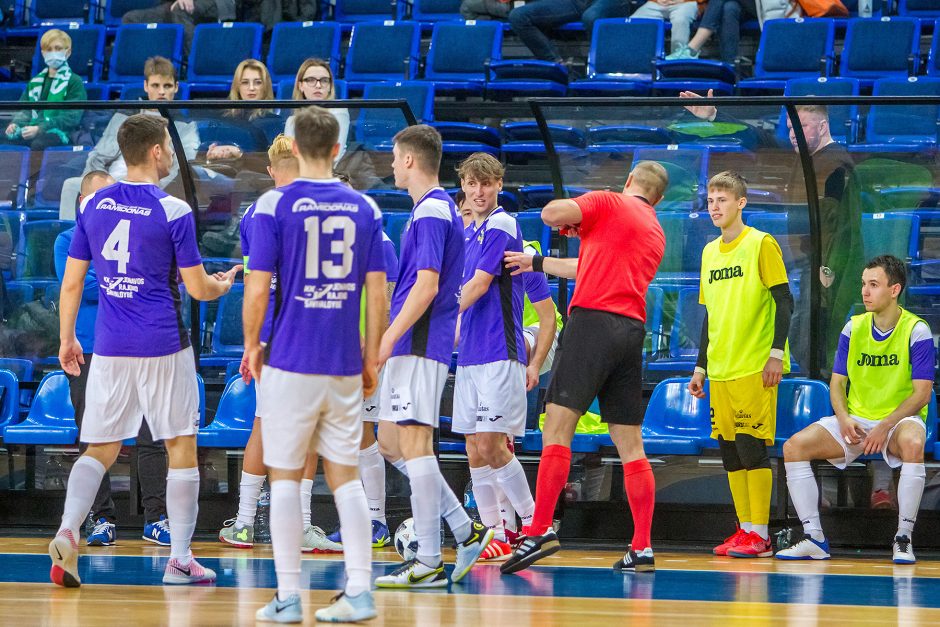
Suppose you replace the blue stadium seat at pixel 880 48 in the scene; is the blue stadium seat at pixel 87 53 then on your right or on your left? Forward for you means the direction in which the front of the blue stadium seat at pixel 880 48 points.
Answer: on your right

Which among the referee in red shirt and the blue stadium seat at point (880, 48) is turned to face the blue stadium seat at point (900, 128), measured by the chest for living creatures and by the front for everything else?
the blue stadium seat at point (880, 48)

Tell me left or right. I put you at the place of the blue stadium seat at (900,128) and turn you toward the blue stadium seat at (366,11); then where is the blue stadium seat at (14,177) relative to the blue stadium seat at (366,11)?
left

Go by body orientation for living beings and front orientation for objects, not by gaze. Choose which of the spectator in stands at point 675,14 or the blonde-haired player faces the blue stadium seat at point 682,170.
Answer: the spectator in stands

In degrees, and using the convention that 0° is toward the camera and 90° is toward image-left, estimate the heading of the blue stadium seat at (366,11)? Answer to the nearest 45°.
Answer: approximately 0°
